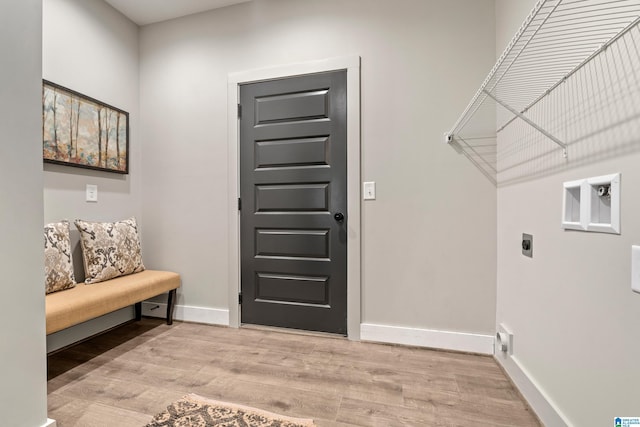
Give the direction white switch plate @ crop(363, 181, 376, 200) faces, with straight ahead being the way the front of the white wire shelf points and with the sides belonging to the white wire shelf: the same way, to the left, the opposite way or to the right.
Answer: to the left

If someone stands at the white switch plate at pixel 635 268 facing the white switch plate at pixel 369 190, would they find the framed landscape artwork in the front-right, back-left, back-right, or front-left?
front-left

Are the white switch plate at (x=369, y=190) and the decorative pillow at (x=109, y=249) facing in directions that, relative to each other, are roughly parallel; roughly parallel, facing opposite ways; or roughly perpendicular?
roughly perpendicular

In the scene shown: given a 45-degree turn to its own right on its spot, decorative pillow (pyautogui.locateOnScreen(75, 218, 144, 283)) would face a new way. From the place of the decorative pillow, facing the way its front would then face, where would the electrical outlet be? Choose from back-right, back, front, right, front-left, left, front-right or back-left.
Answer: front-left

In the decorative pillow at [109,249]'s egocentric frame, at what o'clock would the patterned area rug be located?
The patterned area rug is roughly at 1 o'clock from the decorative pillow.

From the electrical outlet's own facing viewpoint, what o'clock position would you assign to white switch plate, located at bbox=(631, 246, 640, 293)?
The white switch plate is roughly at 10 o'clock from the electrical outlet.

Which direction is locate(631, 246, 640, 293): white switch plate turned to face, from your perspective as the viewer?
facing the viewer and to the left of the viewer

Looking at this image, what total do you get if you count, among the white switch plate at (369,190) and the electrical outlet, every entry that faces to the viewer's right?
0

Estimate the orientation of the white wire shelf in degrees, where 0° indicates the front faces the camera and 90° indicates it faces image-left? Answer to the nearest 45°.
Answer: approximately 45°

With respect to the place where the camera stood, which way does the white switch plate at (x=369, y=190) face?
facing the viewer

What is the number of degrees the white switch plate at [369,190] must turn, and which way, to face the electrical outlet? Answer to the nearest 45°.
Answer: approximately 45° to its left

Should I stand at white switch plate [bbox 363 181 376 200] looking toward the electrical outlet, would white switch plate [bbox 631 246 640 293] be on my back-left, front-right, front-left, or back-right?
front-right

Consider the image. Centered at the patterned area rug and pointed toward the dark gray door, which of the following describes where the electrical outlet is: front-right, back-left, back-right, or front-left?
front-right

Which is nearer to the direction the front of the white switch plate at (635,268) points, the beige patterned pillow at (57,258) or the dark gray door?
the beige patterned pillow

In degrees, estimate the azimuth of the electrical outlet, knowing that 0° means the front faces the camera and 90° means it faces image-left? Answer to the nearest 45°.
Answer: approximately 45°

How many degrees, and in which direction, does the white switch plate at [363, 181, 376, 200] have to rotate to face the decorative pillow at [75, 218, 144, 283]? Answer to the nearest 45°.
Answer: approximately 90° to its right

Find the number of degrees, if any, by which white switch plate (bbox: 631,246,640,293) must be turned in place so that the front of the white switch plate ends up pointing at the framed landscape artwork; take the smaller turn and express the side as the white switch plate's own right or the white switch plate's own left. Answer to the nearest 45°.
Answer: approximately 45° to the white switch plate's own right

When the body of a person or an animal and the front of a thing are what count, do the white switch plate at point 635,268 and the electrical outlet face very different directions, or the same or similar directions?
same or similar directions
